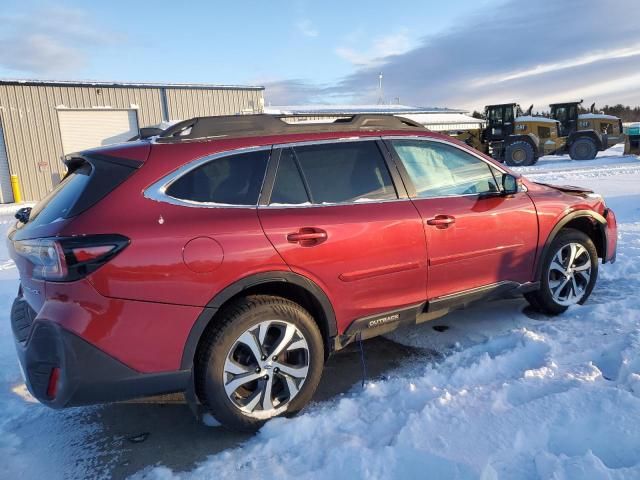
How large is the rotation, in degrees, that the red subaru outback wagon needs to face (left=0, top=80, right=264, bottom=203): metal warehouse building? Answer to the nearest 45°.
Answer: approximately 90° to its left

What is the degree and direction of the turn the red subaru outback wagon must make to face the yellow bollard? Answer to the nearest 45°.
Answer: approximately 90° to its left

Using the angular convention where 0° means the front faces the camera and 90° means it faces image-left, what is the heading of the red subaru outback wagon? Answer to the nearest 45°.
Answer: approximately 225°
